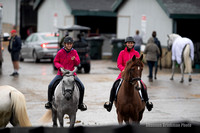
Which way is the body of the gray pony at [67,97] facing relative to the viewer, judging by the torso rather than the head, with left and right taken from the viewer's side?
facing the viewer

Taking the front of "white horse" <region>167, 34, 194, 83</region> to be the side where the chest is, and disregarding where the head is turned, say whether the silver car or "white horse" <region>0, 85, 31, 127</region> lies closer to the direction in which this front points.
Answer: the silver car

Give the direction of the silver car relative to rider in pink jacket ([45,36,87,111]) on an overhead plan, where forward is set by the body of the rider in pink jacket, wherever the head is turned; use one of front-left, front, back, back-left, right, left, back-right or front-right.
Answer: back

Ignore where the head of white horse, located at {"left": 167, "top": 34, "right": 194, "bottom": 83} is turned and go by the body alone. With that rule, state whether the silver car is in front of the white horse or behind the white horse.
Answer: in front

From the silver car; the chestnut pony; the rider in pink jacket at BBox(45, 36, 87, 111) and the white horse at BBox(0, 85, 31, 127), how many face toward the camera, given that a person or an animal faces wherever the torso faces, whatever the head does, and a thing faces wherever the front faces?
2

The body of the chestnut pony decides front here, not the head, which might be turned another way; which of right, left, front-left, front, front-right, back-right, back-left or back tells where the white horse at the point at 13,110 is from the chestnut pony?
front-right

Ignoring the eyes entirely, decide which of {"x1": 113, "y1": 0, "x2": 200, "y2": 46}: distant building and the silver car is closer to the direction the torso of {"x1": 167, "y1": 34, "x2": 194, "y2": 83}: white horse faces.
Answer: the silver car

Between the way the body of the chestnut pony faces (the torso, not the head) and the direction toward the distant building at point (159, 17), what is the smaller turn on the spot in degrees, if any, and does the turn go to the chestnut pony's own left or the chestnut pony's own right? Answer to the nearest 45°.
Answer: approximately 180°

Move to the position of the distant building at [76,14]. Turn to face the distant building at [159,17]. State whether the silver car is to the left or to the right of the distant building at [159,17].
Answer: right

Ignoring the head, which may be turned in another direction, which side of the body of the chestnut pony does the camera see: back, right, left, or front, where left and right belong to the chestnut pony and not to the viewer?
front
